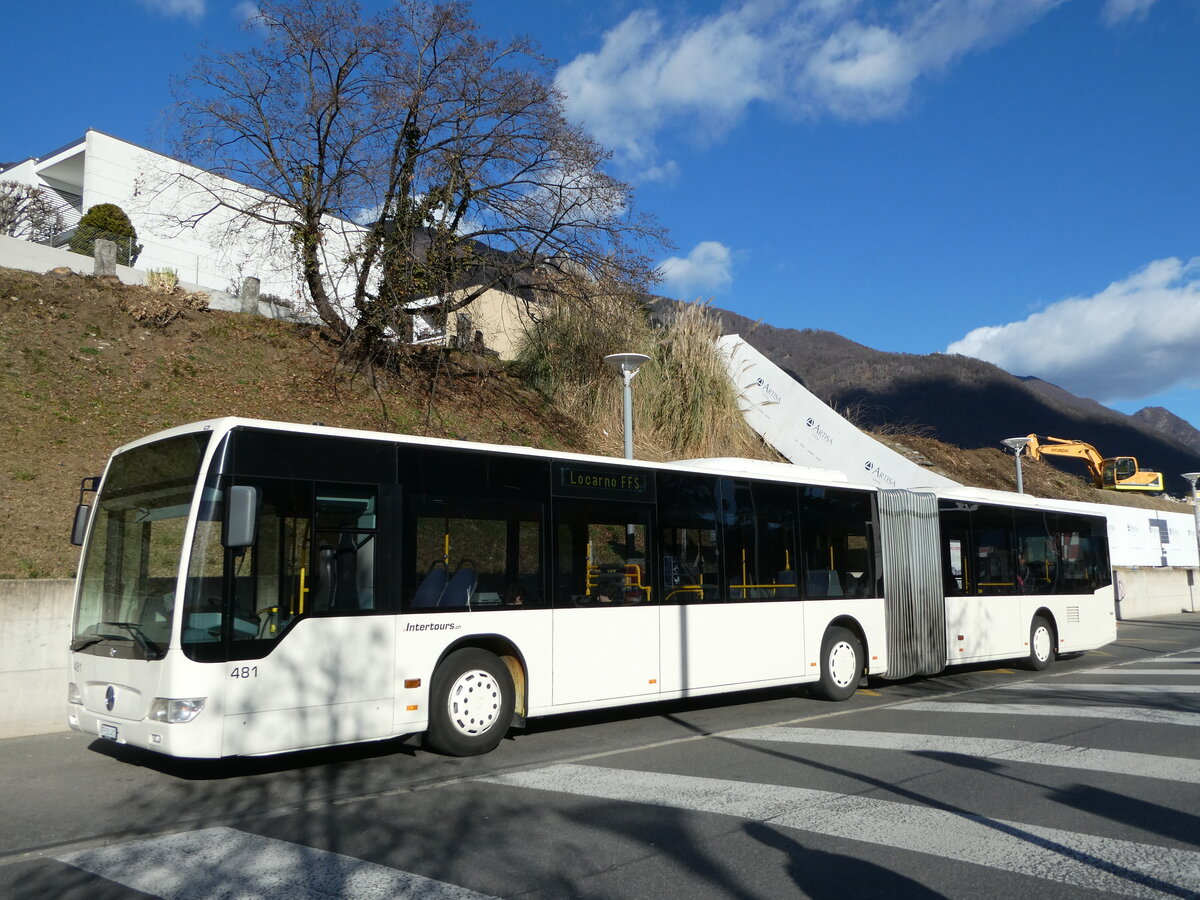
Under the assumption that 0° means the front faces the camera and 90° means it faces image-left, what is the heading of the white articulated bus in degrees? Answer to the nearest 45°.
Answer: approximately 45°

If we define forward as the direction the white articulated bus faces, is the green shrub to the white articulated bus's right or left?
on its right

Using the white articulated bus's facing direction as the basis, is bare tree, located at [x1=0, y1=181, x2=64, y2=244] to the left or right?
on its right

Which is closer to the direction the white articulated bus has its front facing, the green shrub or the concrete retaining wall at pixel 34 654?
the concrete retaining wall

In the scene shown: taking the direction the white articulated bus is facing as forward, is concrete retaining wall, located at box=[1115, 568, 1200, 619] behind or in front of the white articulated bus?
behind

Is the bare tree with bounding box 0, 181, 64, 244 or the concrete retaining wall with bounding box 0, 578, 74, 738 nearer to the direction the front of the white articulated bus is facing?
the concrete retaining wall

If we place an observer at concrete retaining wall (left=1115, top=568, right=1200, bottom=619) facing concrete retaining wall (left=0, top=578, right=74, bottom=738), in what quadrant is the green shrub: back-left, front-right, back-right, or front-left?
front-right

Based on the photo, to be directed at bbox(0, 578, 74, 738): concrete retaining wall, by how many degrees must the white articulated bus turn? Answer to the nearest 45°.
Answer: approximately 45° to its right

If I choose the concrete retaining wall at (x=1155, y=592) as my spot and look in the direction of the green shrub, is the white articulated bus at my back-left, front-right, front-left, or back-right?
front-left

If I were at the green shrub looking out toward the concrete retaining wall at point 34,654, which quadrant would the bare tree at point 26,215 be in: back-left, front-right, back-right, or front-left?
back-right
